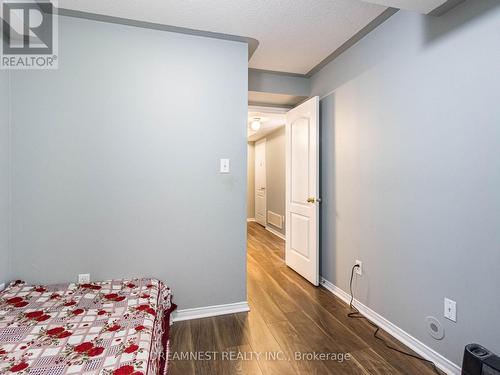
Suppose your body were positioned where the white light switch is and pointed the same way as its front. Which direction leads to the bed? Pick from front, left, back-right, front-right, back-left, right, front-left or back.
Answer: front-right

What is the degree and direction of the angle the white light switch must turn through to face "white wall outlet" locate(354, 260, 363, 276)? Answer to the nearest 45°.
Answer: approximately 90° to its left

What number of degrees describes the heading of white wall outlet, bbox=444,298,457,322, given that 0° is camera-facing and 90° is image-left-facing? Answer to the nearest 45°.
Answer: approximately 45°

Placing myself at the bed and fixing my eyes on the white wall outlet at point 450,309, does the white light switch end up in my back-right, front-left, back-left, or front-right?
front-left

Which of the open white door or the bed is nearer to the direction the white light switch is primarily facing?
the bed

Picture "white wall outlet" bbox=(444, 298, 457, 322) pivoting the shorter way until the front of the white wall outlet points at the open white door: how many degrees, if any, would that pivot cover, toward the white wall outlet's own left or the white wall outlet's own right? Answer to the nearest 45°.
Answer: approximately 90° to the white wall outlet's own right

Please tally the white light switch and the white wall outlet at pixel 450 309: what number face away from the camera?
0

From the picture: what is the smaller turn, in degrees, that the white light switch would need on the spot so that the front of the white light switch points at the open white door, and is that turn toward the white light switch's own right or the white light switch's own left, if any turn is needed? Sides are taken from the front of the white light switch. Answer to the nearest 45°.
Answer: approximately 135° to the white light switch's own left

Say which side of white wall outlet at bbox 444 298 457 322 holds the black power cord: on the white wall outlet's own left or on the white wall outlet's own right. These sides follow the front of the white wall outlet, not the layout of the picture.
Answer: on the white wall outlet's own right

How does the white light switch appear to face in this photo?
toward the camera

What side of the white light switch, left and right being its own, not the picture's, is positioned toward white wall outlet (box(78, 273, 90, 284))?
right

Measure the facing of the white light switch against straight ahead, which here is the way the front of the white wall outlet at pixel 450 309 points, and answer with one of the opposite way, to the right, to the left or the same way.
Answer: to the left

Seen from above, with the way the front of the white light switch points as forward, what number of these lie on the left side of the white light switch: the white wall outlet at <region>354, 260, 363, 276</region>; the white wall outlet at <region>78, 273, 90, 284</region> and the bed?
1

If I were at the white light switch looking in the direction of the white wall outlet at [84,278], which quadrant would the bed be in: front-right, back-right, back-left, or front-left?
front-left

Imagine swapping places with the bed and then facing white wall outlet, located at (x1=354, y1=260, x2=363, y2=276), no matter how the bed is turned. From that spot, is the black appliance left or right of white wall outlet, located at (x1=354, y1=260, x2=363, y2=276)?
right

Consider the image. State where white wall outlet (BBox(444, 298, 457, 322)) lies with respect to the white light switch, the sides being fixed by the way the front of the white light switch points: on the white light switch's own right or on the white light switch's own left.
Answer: on the white light switch's own left
